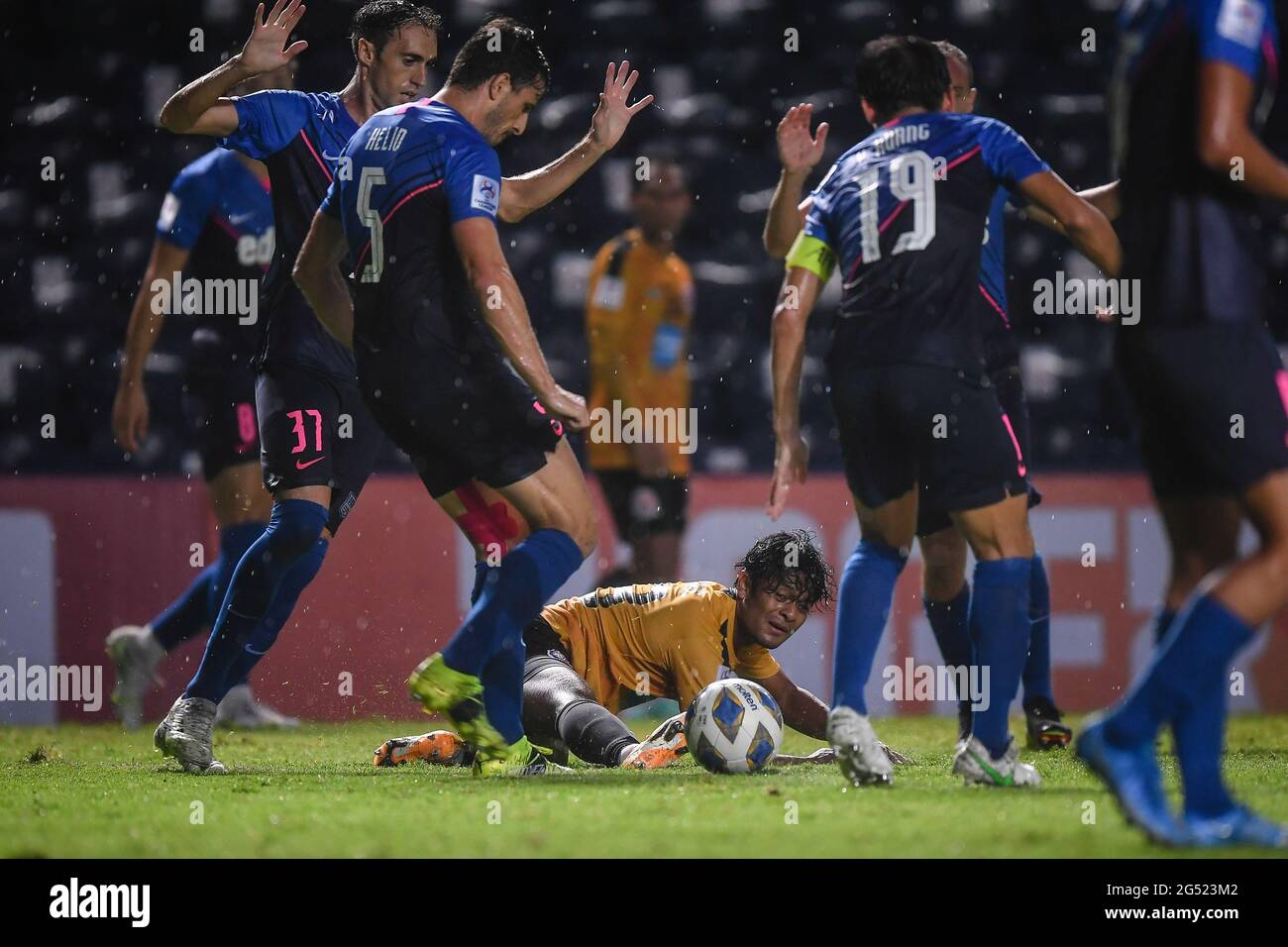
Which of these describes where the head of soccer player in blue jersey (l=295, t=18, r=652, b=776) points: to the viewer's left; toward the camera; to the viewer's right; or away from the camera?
to the viewer's right

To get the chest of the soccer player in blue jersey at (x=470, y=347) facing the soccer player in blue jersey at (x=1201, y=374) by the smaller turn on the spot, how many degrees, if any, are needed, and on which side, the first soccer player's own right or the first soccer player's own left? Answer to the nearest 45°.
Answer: approximately 90° to the first soccer player's own right

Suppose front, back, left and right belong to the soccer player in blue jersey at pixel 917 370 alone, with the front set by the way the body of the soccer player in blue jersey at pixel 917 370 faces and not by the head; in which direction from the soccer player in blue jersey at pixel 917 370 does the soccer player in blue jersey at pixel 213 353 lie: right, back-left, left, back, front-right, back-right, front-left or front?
front-left

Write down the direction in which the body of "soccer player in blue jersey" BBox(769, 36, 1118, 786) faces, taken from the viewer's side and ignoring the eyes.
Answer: away from the camera

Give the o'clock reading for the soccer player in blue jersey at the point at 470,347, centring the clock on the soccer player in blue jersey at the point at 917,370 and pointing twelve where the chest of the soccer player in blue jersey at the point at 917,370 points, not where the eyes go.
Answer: the soccer player in blue jersey at the point at 470,347 is roughly at 9 o'clock from the soccer player in blue jersey at the point at 917,370.

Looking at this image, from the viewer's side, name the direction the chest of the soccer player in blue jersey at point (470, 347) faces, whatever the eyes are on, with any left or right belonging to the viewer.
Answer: facing away from the viewer and to the right of the viewer
